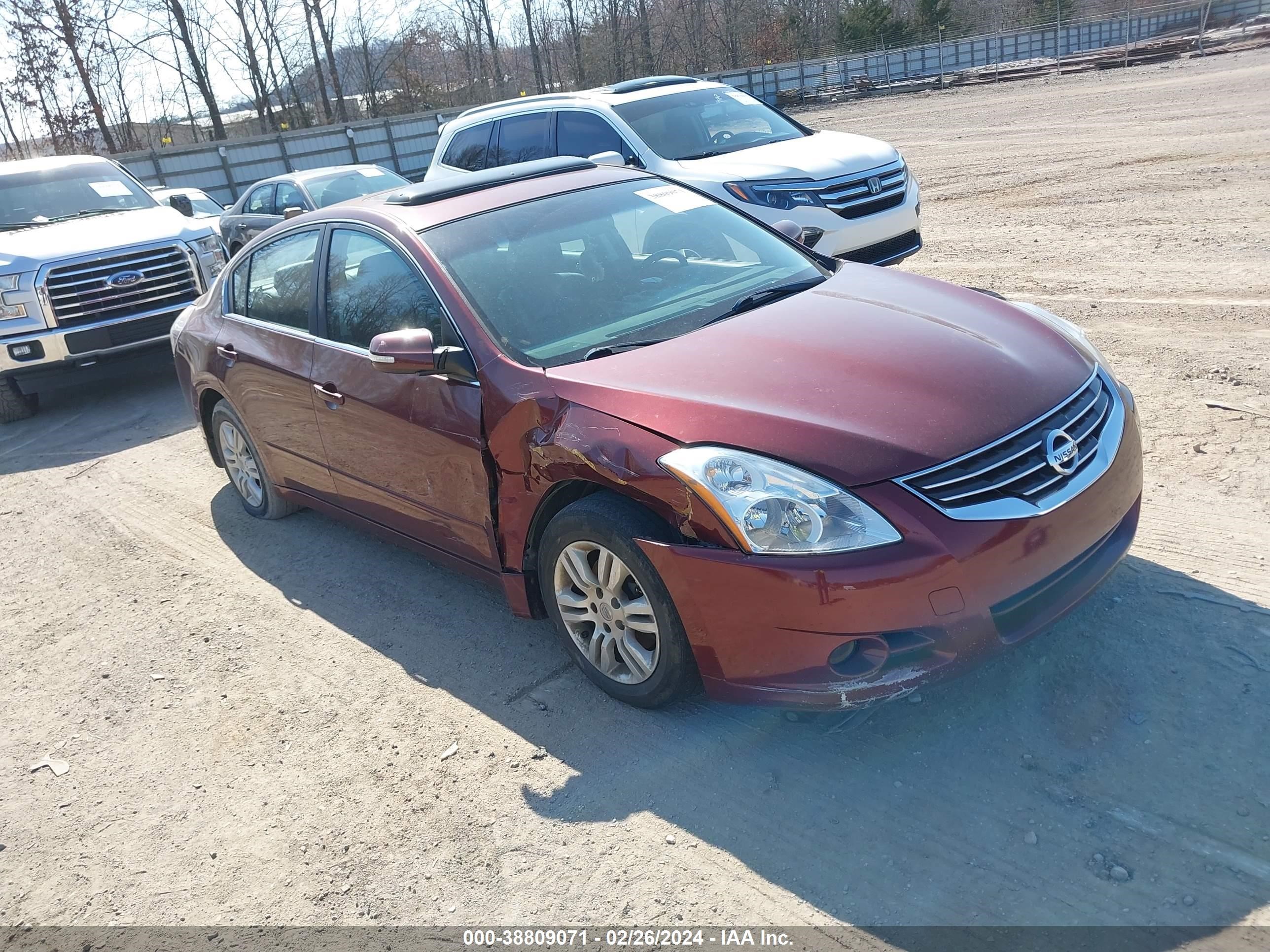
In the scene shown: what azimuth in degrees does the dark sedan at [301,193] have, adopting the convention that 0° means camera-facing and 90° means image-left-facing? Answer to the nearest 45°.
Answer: approximately 315°

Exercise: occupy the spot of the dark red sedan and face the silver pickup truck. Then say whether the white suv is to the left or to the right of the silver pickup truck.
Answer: right

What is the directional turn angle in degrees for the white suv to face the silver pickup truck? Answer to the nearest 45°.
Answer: approximately 135° to its right

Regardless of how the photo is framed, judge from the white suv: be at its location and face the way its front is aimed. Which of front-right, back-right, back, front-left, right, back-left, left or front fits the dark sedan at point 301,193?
back

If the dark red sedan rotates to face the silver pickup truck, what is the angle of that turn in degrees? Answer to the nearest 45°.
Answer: approximately 180°

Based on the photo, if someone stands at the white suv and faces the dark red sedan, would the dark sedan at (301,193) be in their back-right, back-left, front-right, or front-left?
back-right

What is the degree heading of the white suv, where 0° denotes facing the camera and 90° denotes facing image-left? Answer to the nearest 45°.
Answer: approximately 315°

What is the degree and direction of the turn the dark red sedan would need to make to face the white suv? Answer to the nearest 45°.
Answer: approximately 135° to its left

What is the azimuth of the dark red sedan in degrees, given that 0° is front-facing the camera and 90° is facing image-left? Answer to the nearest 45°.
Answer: approximately 315°
